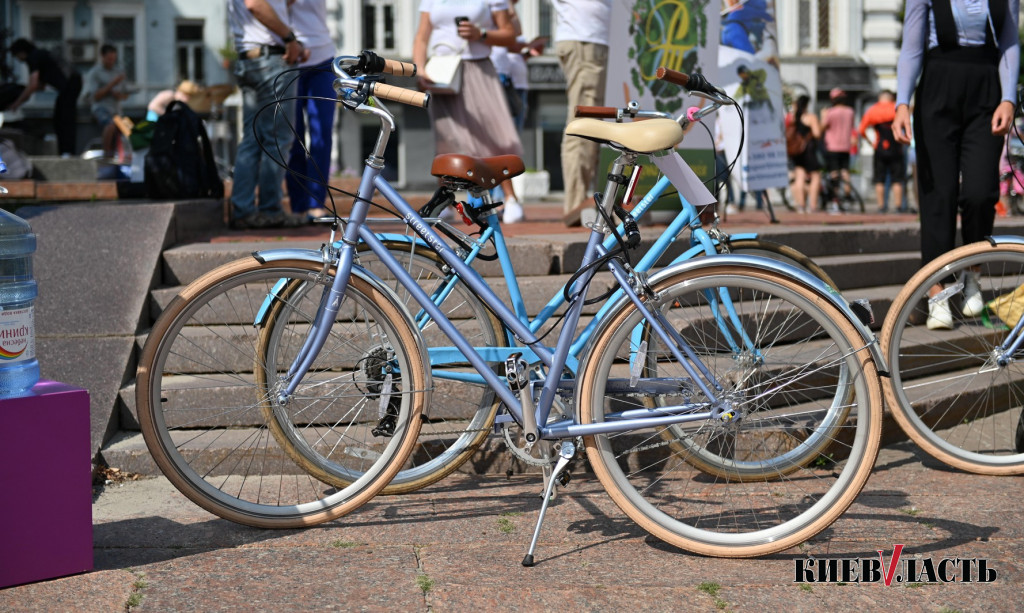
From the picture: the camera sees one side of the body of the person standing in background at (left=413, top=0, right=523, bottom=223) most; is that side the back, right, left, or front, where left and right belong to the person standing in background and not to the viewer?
front

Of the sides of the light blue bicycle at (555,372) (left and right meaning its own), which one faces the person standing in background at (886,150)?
right

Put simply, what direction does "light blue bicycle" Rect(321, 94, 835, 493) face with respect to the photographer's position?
facing to the right of the viewer

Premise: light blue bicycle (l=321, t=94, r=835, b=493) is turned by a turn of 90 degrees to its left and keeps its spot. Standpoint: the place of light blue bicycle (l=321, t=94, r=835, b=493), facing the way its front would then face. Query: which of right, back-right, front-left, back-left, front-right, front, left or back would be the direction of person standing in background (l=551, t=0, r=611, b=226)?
front

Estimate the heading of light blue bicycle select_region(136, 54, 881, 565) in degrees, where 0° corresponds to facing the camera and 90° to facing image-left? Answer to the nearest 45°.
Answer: approximately 90°

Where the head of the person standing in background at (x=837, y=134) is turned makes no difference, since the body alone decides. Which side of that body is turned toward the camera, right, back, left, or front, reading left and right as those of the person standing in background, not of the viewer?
back

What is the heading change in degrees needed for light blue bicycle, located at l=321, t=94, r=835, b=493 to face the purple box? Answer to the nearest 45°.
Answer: approximately 135° to its right

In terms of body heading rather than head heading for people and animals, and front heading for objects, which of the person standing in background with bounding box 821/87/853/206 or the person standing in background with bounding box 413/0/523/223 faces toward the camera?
the person standing in background with bounding box 413/0/523/223

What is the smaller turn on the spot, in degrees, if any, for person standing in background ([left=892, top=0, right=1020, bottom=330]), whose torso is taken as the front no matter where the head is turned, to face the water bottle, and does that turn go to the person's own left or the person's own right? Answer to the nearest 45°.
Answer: approximately 45° to the person's own right

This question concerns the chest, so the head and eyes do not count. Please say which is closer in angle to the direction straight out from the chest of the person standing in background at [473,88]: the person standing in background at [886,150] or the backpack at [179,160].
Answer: the backpack

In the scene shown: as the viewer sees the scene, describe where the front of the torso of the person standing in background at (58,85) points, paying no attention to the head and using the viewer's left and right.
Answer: facing to the left of the viewer

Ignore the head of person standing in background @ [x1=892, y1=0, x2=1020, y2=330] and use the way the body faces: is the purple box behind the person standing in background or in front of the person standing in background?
in front
